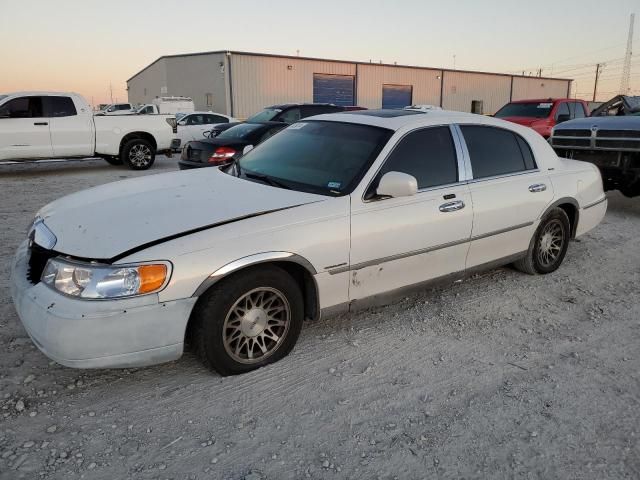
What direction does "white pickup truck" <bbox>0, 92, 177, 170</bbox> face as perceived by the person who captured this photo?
facing to the left of the viewer

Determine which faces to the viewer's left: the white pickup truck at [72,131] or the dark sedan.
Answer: the white pickup truck

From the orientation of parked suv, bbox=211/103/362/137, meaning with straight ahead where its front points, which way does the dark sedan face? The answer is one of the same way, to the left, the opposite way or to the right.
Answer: the opposite way

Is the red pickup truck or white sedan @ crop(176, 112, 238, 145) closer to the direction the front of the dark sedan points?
the red pickup truck

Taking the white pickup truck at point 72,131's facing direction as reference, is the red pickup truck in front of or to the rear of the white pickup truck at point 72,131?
to the rear

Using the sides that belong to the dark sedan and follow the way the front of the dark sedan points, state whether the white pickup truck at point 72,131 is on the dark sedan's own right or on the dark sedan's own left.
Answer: on the dark sedan's own left

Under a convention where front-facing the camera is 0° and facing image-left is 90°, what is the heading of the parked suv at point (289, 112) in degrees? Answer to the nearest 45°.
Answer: approximately 45°

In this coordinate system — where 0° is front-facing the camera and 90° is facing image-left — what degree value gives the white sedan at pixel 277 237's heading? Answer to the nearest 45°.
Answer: approximately 45°

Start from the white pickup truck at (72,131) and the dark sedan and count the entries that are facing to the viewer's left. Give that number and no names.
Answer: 1

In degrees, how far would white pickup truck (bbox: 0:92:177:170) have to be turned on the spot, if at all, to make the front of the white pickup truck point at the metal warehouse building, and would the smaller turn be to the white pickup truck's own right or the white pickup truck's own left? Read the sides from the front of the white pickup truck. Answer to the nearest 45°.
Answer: approximately 135° to the white pickup truck's own right

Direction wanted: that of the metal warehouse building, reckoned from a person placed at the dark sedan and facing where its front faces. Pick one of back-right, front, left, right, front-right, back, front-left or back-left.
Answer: front-left

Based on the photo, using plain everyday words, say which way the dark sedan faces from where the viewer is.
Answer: facing away from the viewer and to the right of the viewer

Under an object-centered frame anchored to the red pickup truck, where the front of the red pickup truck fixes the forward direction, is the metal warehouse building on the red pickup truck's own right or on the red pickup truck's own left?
on the red pickup truck's own right

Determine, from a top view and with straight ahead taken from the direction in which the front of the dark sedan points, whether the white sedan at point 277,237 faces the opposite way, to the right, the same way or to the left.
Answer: the opposite way

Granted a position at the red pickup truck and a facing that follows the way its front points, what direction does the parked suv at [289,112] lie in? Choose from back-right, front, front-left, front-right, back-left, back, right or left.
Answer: front
